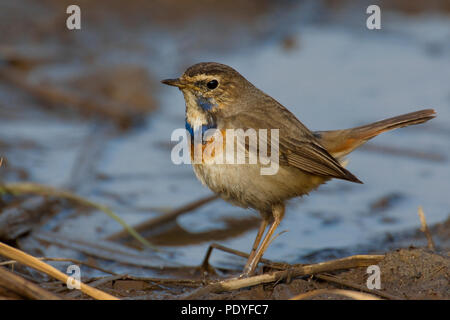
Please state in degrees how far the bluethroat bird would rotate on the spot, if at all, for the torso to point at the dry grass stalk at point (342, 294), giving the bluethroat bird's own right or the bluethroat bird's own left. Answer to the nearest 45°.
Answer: approximately 135° to the bluethroat bird's own left

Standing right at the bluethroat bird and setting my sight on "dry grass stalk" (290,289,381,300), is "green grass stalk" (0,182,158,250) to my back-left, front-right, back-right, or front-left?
back-right

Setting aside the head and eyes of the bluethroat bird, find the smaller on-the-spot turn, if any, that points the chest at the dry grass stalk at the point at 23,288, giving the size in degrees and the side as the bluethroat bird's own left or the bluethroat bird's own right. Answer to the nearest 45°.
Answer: approximately 45° to the bluethroat bird's own left

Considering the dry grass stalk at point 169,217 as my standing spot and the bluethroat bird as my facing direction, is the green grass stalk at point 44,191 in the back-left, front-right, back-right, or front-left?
back-right

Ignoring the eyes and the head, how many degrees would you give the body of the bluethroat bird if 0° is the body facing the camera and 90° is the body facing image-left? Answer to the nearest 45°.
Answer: approximately 90°

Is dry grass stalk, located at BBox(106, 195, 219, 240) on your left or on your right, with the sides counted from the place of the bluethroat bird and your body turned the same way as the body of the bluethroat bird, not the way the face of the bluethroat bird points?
on your right
